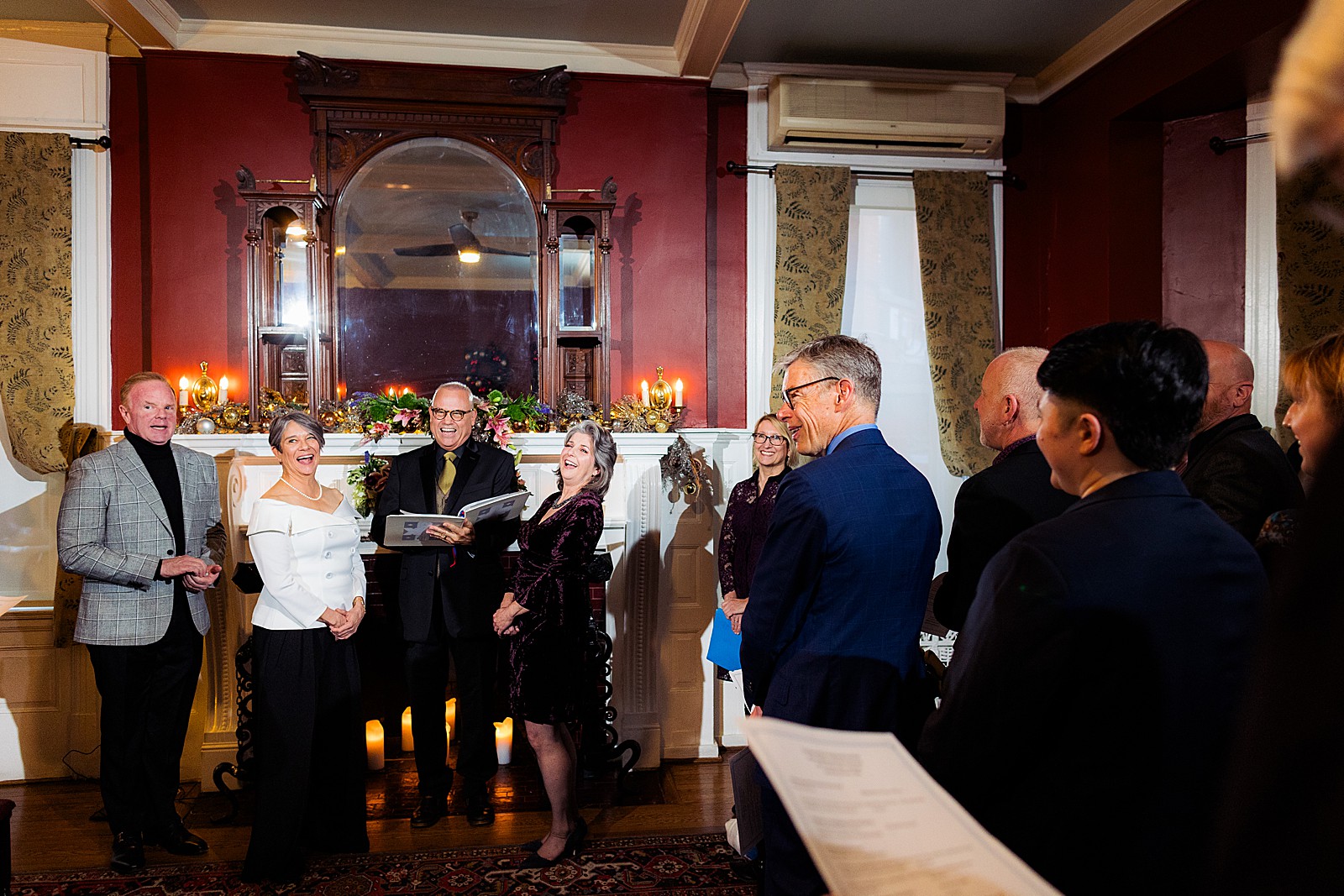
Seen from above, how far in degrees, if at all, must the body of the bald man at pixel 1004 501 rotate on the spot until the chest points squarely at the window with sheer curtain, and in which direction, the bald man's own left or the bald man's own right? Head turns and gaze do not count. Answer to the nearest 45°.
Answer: approximately 45° to the bald man's own right

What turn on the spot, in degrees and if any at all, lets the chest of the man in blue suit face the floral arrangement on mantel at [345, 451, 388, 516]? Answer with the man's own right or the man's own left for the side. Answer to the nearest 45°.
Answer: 0° — they already face it

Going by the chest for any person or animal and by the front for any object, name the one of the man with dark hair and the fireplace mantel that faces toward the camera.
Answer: the fireplace mantel

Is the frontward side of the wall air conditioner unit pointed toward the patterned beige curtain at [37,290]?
no

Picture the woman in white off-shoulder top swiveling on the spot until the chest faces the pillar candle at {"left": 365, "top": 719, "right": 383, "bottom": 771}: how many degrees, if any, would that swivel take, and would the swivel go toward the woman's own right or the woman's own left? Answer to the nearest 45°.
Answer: approximately 135° to the woman's own left

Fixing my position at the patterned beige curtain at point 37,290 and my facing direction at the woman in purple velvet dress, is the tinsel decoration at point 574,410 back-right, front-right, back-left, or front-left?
front-left

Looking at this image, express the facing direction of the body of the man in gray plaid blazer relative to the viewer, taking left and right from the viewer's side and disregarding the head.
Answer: facing the viewer and to the right of the viewer

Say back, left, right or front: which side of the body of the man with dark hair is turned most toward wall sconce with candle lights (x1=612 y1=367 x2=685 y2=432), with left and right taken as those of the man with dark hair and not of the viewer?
front

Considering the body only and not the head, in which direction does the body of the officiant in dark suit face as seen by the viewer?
toward the camera

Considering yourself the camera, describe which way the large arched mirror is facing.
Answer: facing the viewer

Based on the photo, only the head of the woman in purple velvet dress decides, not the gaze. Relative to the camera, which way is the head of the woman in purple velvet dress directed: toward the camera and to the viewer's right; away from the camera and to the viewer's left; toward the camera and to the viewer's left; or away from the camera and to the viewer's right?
toward the camera and to the viewer's left

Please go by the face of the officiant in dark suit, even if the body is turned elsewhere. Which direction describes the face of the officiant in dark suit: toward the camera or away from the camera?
toward the camera

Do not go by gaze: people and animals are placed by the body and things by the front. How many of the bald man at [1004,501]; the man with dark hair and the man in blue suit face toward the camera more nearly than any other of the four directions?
0

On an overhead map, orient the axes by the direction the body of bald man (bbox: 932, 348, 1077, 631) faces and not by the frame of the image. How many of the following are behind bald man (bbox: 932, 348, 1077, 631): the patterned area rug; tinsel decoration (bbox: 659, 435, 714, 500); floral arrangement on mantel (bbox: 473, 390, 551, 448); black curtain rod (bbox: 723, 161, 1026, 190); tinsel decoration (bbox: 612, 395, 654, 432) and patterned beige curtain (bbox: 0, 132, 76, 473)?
0

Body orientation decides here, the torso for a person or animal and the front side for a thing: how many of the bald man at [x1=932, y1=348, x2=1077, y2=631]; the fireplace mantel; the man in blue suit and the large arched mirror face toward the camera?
2
